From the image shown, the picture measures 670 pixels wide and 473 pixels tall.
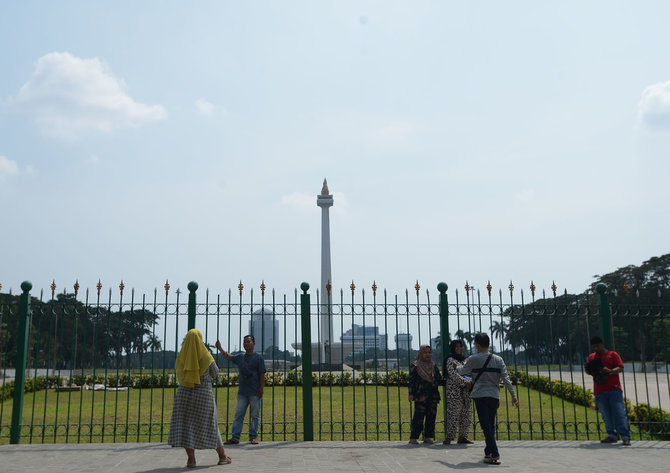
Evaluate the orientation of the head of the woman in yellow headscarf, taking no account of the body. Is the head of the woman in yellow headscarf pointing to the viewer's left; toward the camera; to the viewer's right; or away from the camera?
away from the camera

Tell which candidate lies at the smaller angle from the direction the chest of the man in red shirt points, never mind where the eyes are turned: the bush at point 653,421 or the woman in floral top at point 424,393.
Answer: the woman in floral top

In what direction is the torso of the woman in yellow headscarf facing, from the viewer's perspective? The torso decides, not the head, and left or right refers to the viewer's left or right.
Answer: facing away from the viewer and to the right of the viewer

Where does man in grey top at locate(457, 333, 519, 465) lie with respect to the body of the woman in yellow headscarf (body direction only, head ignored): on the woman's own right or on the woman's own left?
on the woman's own right

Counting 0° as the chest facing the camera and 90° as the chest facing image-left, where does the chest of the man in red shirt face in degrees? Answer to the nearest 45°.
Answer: approximately 45°
